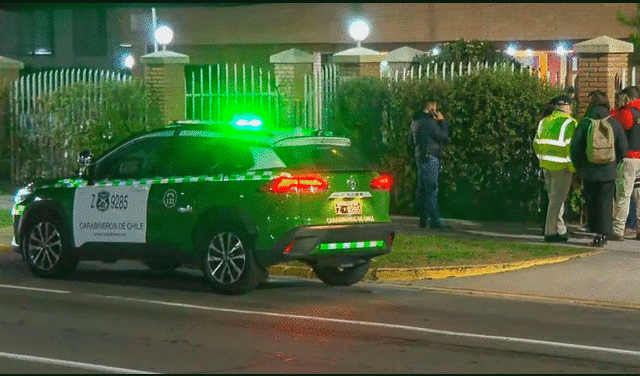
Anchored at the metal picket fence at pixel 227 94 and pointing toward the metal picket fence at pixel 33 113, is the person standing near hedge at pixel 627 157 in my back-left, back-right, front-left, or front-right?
back-left

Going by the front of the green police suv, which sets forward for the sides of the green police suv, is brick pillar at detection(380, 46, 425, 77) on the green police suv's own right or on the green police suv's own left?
on the green police suv's own right

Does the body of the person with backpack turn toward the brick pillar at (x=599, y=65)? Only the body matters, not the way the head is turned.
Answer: yes

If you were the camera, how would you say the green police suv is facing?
facing away from the viewer and to the left of the viewer

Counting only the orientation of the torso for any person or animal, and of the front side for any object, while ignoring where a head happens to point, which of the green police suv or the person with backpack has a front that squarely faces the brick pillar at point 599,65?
the person with backpack

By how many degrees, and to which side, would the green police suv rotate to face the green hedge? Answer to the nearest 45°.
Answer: approximately 90° to its right

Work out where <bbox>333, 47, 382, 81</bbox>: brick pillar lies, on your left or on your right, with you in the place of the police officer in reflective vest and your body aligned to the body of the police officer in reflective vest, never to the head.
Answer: on your left

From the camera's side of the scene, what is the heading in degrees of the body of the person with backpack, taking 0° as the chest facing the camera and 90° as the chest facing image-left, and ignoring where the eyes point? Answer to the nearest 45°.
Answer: approximately 180°

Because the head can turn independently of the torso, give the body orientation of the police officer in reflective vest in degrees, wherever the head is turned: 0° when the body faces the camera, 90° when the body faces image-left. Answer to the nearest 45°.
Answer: approximately 225°

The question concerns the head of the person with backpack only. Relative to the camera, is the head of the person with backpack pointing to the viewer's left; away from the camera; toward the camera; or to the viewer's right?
away from the camera
